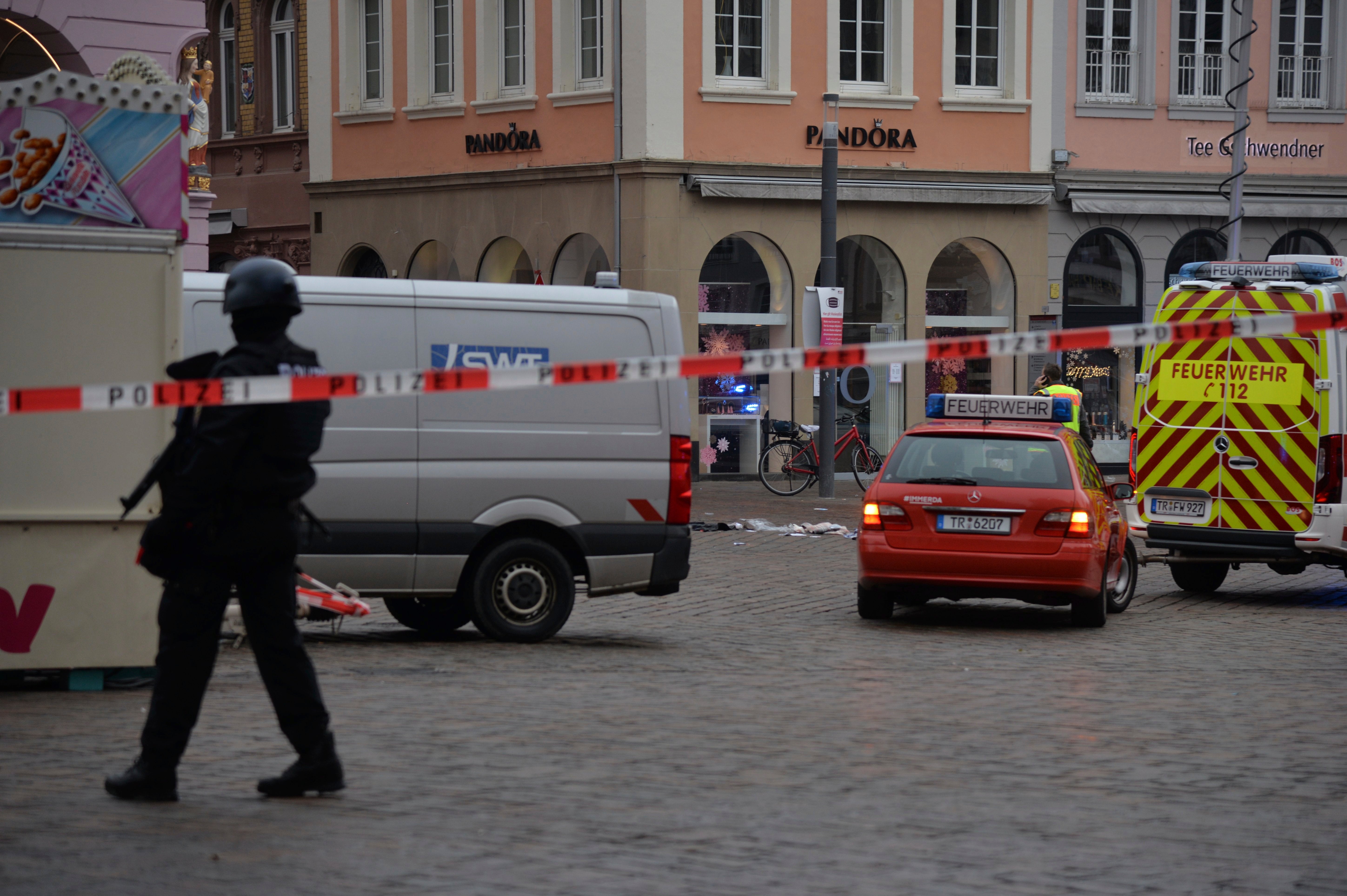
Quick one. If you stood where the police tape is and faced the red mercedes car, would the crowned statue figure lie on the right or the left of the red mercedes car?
left

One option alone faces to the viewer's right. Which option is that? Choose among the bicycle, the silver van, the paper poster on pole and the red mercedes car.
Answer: the bicycle

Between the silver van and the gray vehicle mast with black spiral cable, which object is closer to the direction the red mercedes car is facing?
the gray vehicle mast with black spiral cable

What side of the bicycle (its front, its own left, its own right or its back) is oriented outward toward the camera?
right

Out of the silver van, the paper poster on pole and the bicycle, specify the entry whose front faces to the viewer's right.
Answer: the bicycle

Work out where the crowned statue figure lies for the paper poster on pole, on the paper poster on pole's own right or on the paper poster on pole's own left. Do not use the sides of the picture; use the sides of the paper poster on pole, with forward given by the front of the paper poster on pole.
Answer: on the paper poster on pole's own right

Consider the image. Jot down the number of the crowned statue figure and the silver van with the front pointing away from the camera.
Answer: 0

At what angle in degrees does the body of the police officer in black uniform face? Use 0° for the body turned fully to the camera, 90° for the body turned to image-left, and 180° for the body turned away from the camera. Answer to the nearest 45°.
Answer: approximately 135°

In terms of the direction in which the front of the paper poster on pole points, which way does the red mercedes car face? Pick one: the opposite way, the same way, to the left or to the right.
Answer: the opposite way

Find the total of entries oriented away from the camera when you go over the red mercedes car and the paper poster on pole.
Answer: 1

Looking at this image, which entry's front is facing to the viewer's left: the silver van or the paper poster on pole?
the silver van

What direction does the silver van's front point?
to the viewer's left

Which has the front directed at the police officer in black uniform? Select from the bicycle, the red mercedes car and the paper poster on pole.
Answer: the paper poster on pole

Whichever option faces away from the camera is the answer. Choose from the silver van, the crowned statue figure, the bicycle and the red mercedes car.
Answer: the red mercedes car

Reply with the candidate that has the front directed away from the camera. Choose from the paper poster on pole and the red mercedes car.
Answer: the red mercedes car

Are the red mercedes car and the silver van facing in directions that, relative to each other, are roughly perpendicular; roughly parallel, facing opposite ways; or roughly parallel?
roughly perpendicular
